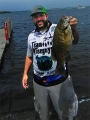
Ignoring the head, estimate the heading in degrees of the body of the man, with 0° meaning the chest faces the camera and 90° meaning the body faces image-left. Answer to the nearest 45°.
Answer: approximately 0°
